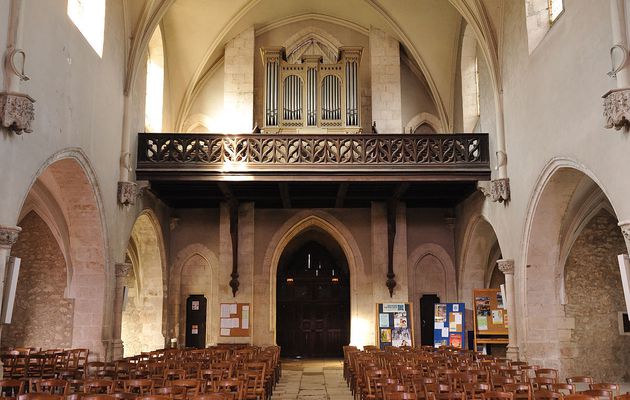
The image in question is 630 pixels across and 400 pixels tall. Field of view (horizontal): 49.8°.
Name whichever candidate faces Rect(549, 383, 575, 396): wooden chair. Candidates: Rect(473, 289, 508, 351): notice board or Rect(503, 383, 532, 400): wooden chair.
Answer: the notice board

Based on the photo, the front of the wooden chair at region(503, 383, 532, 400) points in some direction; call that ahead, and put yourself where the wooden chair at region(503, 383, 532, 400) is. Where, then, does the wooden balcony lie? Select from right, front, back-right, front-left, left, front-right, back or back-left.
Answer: back-right

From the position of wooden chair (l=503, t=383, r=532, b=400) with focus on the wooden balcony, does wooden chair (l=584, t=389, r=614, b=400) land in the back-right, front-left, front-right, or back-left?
back-right

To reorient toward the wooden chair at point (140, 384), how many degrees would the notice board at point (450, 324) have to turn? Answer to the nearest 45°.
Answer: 0° — it already faces it

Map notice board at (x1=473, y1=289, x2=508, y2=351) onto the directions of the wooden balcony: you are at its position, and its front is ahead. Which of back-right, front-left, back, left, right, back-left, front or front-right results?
left

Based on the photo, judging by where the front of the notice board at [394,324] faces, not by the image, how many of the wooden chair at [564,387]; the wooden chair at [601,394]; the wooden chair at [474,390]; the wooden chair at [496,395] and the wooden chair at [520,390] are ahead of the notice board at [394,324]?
5

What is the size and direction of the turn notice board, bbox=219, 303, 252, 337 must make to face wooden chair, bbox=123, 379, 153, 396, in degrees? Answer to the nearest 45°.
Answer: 0° — it already faces it

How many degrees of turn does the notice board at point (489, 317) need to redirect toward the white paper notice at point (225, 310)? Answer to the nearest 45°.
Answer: approximately 90° to its right

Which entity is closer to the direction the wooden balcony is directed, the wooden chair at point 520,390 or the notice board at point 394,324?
the wooden chair

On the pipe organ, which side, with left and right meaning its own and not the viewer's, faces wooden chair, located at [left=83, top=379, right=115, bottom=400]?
front

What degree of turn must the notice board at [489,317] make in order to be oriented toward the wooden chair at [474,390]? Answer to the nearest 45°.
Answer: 0° — it already faces it

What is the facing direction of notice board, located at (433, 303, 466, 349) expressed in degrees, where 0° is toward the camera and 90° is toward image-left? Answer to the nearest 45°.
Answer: approximately 0°
